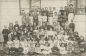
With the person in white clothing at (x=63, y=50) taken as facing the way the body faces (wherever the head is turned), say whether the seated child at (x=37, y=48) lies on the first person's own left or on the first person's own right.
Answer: on the first person's own right

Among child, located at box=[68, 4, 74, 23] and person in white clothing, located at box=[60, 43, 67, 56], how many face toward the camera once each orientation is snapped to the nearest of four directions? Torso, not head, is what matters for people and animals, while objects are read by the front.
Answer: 2

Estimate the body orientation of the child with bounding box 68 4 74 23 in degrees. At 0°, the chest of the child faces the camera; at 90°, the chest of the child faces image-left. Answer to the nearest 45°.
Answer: approximately 0°

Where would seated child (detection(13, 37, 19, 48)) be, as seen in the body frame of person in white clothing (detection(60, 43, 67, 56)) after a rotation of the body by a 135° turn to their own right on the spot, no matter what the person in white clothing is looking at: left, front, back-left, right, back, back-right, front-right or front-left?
front-left
